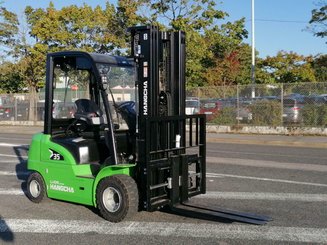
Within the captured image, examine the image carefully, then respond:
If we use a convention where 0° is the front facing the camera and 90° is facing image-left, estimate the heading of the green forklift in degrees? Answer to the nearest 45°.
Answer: approximately 315°

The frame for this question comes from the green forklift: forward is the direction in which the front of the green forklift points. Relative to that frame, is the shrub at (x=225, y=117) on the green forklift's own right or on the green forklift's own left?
on the green forklift's own left

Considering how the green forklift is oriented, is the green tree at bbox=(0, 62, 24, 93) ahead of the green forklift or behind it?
behind

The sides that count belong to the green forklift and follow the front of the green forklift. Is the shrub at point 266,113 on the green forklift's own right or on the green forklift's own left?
on the green forklift's own left

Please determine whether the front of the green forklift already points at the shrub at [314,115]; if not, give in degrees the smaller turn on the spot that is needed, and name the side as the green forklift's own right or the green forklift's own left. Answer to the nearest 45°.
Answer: approximately 90° to the green forklift's own left

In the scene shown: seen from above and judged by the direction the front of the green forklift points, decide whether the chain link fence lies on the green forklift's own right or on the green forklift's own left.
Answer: on the green forklift's own left
